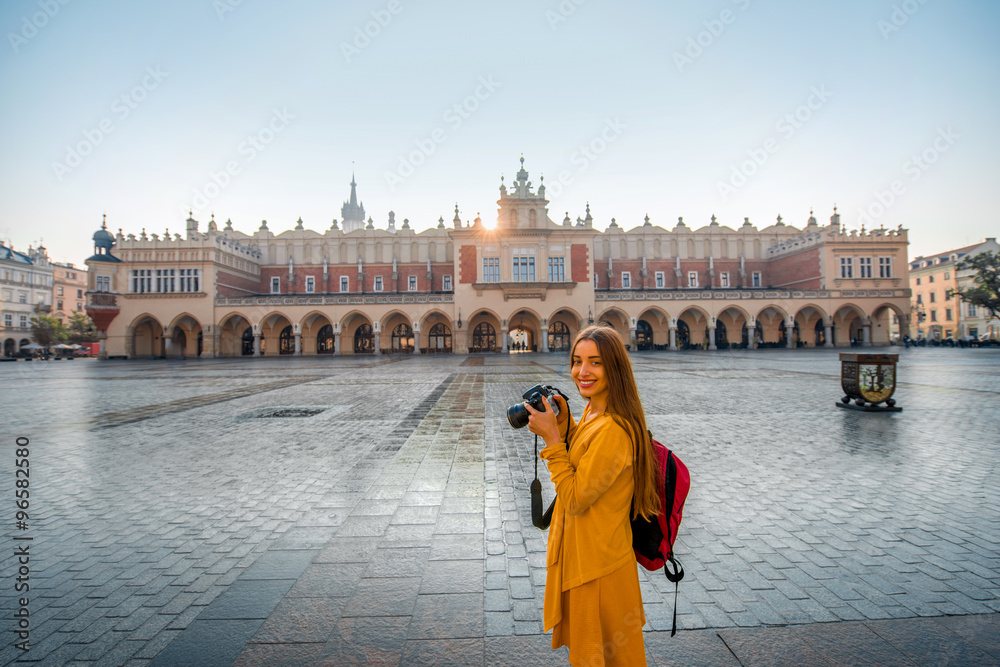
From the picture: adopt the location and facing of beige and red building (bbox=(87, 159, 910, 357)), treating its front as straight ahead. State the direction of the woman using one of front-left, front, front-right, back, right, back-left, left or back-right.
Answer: front

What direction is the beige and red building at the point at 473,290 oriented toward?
toward the camera

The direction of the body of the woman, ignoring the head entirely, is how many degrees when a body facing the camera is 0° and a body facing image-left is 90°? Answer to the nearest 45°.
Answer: approximately 90°

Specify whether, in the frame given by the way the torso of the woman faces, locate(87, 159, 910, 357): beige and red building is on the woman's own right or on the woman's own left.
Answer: on the woman's own right

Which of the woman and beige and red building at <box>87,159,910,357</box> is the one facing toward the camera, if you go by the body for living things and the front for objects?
the beige and red building
